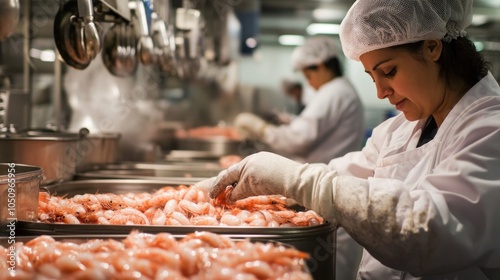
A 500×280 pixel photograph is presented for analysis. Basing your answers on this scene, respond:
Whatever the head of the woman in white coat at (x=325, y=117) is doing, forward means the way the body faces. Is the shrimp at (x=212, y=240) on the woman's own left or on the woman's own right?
on the woman's own left

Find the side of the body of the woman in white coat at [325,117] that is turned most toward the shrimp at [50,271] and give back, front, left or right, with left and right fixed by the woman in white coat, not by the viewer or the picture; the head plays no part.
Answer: left

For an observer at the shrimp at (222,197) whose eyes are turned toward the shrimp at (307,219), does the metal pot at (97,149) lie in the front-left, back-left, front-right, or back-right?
back-left

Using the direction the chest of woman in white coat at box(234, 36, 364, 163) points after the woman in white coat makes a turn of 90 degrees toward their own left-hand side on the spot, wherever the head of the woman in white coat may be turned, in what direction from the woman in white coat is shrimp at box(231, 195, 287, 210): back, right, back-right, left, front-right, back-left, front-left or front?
front

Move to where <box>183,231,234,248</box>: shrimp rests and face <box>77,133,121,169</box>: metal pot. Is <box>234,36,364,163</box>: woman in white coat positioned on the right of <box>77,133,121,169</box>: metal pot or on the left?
right

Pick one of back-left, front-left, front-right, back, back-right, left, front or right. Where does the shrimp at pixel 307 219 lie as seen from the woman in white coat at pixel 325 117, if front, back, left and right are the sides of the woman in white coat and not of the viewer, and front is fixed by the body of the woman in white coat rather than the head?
left

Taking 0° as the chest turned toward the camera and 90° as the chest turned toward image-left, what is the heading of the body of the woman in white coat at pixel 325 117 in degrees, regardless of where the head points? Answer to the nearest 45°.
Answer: approximately 90°

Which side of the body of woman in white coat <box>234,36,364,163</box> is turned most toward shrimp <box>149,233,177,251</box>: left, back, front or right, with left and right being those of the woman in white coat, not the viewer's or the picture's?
left

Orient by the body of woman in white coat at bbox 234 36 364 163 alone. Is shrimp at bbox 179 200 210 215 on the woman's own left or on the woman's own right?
on the woman's own left

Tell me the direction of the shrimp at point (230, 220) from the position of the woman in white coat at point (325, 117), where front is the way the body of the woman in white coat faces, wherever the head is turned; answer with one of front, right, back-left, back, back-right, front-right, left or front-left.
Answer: left

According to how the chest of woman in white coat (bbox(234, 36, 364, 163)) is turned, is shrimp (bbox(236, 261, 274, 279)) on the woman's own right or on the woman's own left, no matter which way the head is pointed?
on the woman's own left

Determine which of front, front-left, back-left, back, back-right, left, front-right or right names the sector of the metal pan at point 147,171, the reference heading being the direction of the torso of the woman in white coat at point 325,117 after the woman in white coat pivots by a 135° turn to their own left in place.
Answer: right

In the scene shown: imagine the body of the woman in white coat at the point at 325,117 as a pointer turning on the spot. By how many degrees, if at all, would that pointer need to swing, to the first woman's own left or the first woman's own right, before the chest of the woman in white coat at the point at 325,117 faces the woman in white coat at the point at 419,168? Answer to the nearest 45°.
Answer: approximately 90° to the first woman's own left

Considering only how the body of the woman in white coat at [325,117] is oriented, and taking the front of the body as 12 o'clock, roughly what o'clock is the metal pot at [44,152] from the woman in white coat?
The metal pot is roughly at 10 o'clock from the woman in white coat.

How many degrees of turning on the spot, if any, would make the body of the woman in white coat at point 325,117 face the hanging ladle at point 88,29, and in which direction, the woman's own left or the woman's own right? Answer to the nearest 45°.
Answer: approximately 45° to the woman's own left
